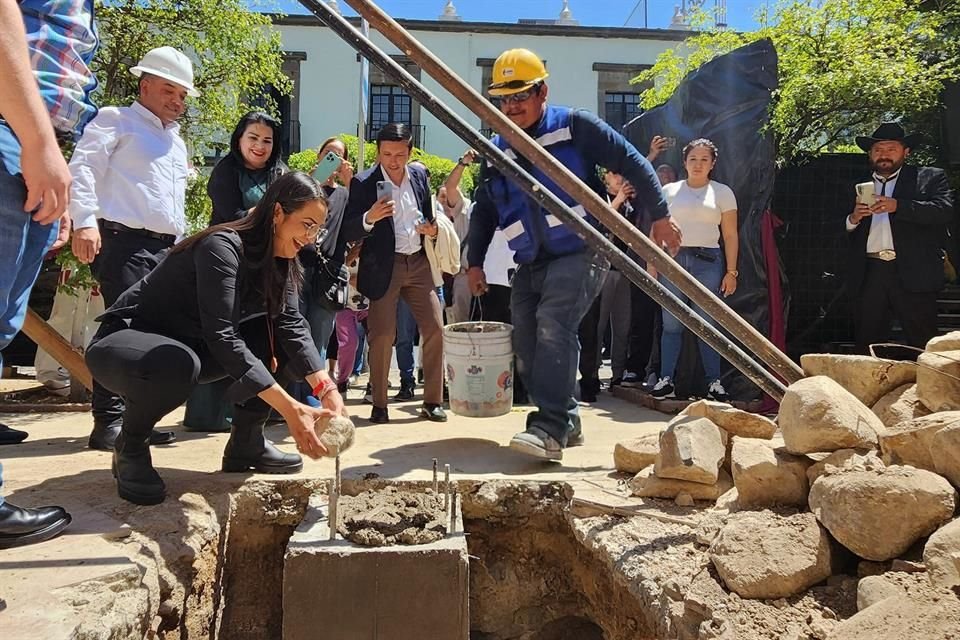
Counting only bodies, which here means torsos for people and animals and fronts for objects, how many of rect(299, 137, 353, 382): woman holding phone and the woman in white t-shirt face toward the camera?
2

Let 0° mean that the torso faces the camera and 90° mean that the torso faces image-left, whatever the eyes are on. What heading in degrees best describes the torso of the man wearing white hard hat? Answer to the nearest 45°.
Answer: approximately 315°

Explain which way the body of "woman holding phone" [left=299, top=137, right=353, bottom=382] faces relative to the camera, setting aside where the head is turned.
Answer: toward the camera

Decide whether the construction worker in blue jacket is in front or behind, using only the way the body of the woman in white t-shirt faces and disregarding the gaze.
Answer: in front

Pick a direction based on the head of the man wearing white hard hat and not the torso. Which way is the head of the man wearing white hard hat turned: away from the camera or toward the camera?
toward the camera

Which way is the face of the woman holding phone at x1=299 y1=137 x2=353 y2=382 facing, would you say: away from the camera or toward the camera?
toward the camera

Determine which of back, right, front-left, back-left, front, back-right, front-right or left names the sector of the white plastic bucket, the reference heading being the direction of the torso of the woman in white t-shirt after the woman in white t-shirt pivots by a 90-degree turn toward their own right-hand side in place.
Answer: front-left

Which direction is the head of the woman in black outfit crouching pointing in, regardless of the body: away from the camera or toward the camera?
toward the camera

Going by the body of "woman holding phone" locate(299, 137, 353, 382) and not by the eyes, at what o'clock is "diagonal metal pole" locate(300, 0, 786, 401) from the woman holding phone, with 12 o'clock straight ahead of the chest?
The diagonal metal pole is roughly at 11 o'clock from the woman holding phone.

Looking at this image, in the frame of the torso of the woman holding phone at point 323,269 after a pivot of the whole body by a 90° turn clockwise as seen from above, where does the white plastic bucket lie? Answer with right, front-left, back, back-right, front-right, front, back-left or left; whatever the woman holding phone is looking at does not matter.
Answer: back-left

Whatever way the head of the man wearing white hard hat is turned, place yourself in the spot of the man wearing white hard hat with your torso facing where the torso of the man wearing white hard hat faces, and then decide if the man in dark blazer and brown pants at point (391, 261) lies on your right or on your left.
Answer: on your left

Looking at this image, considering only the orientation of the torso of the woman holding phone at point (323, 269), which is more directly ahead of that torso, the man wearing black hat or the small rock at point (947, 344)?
the small rock

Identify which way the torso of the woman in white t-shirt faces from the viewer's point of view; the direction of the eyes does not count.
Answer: toward the camera

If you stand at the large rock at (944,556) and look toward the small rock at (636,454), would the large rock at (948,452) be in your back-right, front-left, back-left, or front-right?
front-right
